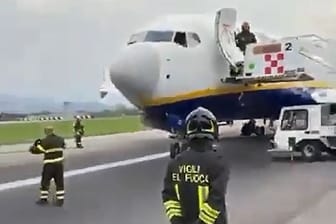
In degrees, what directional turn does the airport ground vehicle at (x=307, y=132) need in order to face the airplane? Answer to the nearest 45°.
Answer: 0° — it already faces it

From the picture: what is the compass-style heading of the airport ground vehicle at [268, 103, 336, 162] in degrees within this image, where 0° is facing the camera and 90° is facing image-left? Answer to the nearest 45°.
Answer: approximately 90°

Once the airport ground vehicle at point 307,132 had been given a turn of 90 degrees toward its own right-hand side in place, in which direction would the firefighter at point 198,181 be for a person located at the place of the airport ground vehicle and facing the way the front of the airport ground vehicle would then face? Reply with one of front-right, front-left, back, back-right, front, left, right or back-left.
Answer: back

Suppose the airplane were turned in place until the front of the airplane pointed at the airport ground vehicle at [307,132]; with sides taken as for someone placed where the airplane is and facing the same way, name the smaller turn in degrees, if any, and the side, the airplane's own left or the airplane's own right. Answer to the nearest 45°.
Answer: approximately 135° to the airplane's own left

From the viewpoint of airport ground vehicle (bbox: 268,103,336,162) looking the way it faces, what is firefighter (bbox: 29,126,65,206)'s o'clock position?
The firefighter is roughly at 10 o'clock from the airport ground vehicle.

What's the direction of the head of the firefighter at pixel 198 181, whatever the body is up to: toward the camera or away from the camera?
away from the camera
